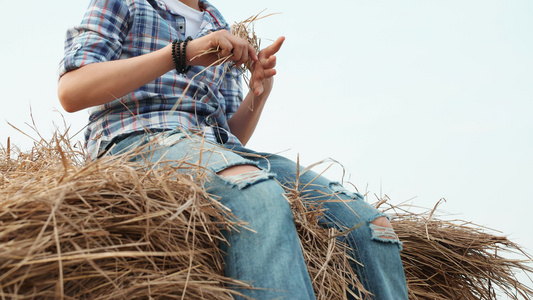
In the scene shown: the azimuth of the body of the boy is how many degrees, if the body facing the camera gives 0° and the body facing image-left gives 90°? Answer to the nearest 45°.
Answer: approximately 315°
